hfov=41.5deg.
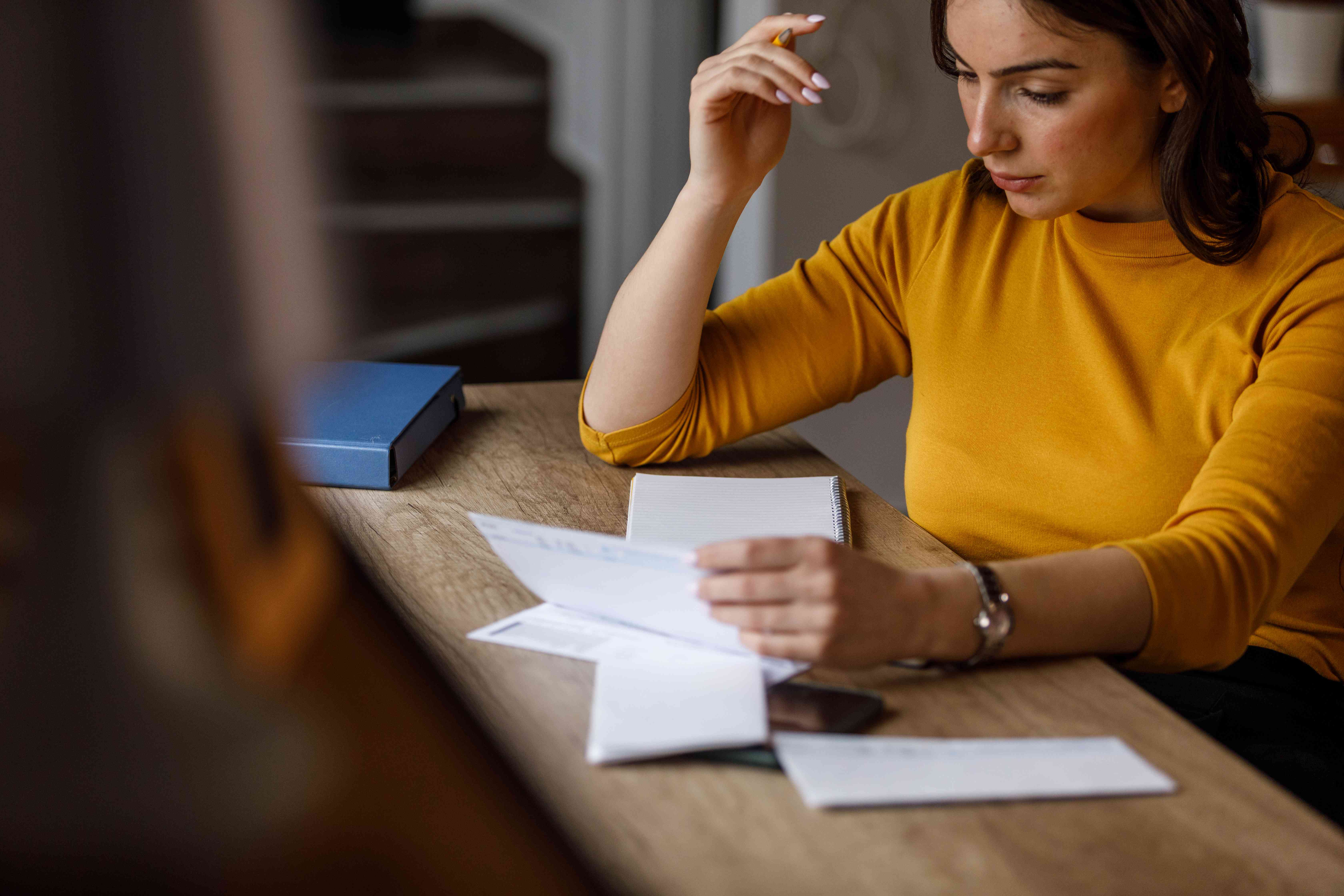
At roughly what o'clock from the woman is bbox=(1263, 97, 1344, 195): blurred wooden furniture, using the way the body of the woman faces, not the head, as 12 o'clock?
The blurred wooden furniture is roughly at 5 o'clock from the woman.

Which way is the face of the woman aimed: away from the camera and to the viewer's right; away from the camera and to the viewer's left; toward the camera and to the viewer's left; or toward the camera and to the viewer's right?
toward the camera and to the viewer's left

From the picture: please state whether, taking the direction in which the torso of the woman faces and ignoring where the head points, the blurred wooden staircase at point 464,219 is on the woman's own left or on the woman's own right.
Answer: on the woman's own right

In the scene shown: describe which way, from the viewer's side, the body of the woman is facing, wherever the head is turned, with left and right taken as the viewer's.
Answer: facing the viewer and to the left of the viewer

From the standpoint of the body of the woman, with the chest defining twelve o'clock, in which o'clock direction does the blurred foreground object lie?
The blurred foreground object is roughly at 11 o'clock from the woman.
